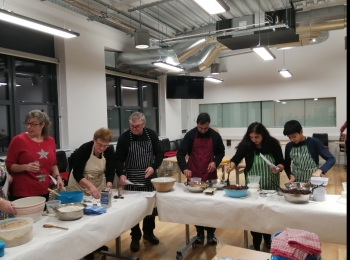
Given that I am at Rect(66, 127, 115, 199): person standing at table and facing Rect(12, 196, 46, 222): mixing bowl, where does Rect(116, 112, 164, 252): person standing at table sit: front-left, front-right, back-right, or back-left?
back-left

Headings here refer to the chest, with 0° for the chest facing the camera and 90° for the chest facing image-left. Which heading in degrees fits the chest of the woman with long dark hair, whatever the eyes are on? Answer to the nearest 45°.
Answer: approximately 0°

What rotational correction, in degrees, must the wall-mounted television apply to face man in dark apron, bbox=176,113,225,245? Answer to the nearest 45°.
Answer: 0° — it already faces them

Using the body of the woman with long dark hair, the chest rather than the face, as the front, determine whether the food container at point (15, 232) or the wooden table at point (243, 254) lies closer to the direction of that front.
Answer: the wooden table

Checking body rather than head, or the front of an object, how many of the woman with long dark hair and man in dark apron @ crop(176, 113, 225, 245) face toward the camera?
2

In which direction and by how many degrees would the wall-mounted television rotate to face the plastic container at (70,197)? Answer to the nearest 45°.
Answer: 0° — it already faces it

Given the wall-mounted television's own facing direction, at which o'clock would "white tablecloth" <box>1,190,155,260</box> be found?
The white tablecloth is roughly at 12 o'clock from the wall-mounted television.
